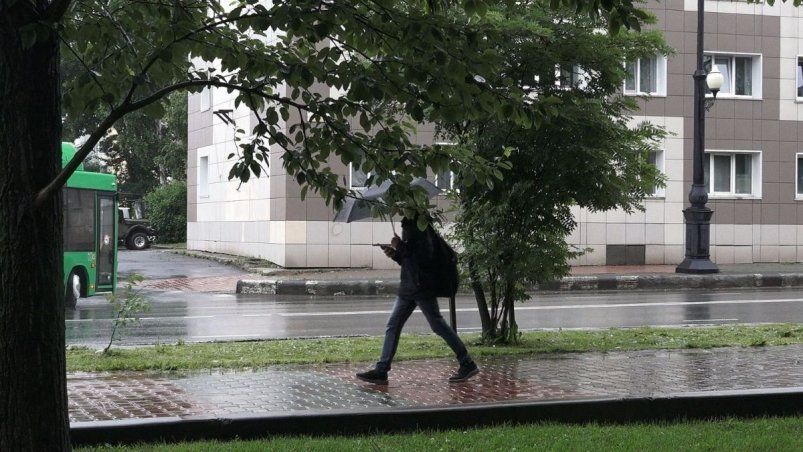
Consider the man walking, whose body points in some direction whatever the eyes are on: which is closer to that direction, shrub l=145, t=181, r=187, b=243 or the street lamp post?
the shrub

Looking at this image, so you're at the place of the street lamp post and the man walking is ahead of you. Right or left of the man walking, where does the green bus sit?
right

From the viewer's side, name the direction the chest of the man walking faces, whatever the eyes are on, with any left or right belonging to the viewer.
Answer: facing to the left of the viewer

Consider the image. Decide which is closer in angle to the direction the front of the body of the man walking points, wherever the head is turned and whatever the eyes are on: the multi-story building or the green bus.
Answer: the green bus

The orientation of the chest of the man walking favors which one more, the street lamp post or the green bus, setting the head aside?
the green bus

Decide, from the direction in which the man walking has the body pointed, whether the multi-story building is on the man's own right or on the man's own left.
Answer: on the man's own right

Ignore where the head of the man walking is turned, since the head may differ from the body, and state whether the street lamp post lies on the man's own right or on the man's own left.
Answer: on the man's own right
